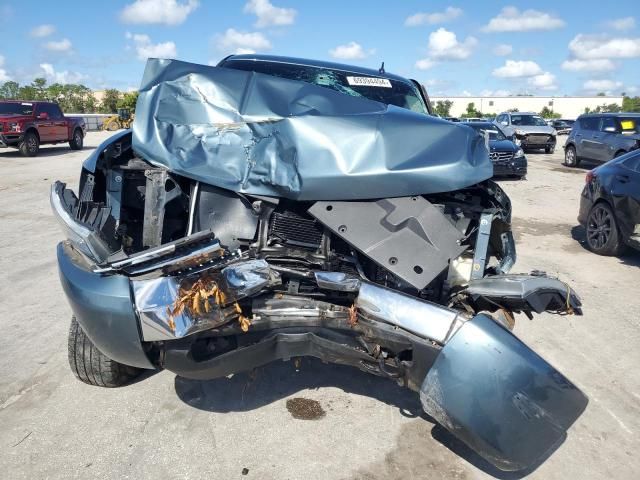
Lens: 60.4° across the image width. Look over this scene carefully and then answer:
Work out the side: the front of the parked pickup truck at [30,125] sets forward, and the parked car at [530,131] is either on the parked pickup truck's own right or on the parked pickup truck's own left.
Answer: on the parked pickup truck's own left

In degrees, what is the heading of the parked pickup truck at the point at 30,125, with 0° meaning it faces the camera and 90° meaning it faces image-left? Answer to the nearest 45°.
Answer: approximately 45°

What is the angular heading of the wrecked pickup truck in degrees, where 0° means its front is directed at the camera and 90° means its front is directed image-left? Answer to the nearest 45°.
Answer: approximately 0°

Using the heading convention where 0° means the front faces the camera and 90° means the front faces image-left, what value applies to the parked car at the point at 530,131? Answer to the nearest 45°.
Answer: approximately 315°

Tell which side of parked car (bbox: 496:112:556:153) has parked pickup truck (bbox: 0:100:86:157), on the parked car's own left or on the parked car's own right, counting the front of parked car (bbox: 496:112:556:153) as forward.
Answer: on the parked car's own right

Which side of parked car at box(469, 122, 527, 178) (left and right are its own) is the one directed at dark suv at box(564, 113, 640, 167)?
left

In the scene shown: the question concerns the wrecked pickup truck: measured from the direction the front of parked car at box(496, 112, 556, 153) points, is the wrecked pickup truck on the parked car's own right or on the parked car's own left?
on the parked car's own right

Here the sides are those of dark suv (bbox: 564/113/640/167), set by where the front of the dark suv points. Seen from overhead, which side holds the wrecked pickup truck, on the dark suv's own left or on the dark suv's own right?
on the dark suv's own right

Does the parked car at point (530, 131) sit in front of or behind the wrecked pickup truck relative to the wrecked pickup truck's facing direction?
behind

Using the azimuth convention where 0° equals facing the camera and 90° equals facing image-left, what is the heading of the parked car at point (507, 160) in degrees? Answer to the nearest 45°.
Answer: approximately 315°
